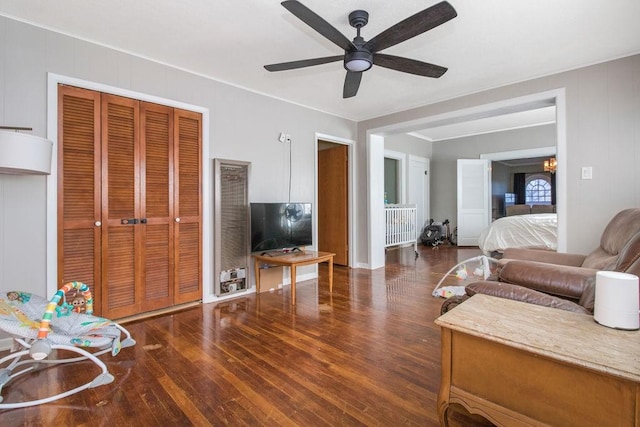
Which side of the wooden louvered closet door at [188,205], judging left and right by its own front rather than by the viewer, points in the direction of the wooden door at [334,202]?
left

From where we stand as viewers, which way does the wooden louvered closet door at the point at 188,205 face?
facing the viewer and to the right of the viewer

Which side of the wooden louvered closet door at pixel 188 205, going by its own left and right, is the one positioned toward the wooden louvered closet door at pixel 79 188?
right

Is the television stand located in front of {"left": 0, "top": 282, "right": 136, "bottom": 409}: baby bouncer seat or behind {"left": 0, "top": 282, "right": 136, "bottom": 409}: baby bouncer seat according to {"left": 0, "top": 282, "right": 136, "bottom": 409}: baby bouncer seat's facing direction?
in front

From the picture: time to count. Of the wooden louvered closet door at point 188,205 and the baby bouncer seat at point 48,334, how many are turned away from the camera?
0

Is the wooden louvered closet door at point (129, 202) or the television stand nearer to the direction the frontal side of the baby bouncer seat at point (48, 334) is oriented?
the television stand

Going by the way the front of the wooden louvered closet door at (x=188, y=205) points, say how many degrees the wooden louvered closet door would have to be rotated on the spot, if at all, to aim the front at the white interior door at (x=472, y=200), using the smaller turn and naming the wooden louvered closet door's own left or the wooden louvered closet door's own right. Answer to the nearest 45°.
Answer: approximately 45° to the wooden louvered closet door's own left

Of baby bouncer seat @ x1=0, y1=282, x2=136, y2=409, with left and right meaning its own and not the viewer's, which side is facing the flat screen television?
front

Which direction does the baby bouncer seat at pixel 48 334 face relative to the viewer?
to the viewer's right

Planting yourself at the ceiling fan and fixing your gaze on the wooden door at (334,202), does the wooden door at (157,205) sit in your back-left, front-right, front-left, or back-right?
front-left

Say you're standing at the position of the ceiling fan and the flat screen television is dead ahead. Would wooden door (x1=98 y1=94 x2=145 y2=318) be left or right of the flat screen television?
left
